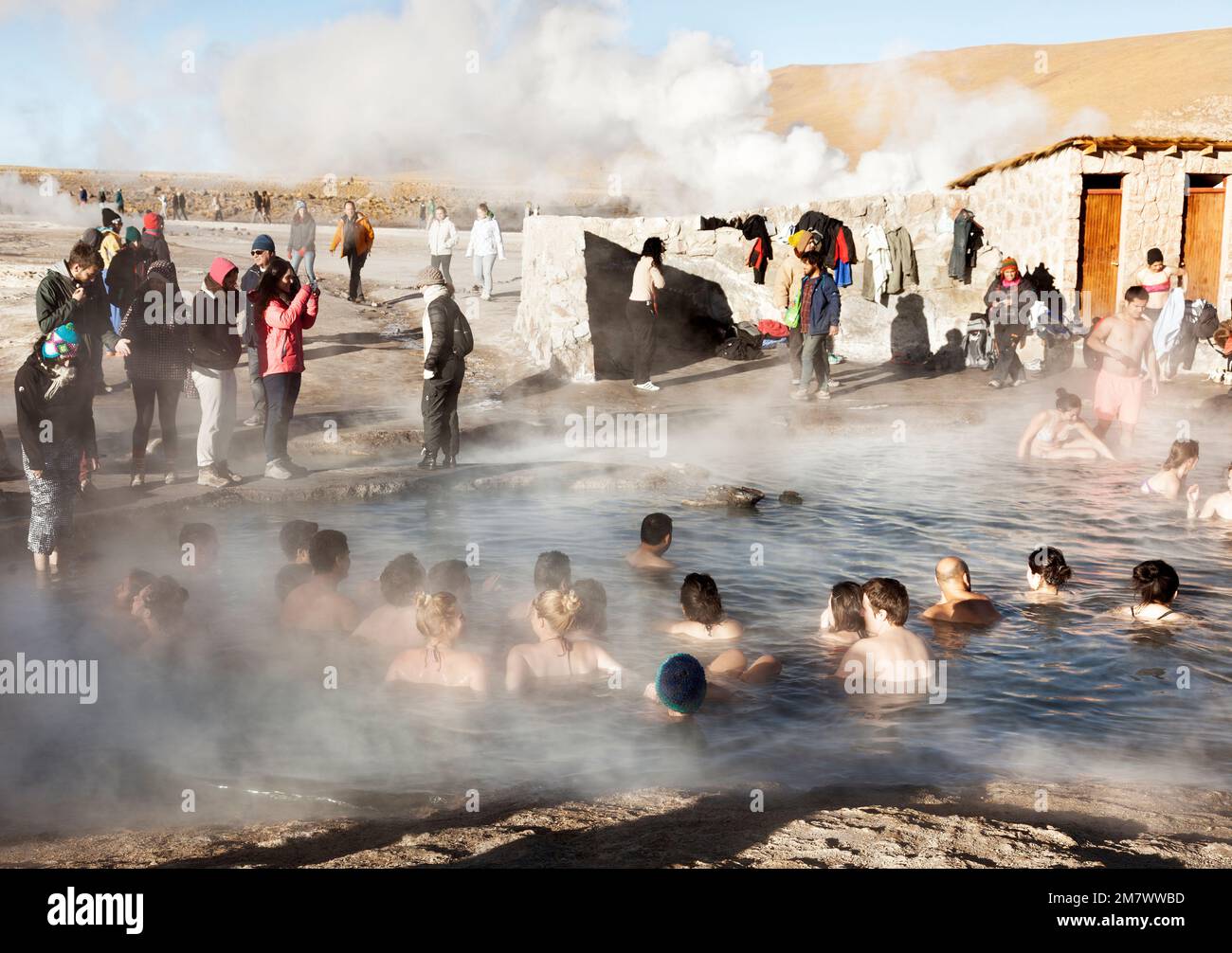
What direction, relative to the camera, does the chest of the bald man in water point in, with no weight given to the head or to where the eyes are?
away from the camera

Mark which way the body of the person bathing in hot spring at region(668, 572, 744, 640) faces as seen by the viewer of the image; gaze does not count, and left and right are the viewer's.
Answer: facing away from the viewer

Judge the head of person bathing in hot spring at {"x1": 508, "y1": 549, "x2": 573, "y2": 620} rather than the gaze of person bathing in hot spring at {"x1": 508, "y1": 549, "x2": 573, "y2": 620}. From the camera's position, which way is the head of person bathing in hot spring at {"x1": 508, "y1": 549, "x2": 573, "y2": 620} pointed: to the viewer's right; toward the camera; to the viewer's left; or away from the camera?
away from the camera

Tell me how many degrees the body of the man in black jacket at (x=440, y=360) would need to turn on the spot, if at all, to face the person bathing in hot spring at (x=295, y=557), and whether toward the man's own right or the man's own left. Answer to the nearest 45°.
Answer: approximately 90° to the man's own left

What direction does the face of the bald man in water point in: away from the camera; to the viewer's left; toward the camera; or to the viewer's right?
away from the camera

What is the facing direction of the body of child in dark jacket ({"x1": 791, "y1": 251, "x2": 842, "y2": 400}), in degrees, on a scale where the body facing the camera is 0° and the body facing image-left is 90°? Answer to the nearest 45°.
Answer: approximately 45°

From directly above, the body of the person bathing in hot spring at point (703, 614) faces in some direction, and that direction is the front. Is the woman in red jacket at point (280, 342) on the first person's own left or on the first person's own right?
on the first person's own left

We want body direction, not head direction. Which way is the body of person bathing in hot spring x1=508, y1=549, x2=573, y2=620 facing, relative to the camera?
away from the camera

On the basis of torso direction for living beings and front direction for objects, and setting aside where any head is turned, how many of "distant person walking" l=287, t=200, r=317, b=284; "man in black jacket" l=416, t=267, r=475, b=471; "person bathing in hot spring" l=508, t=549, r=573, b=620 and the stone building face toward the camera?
2
